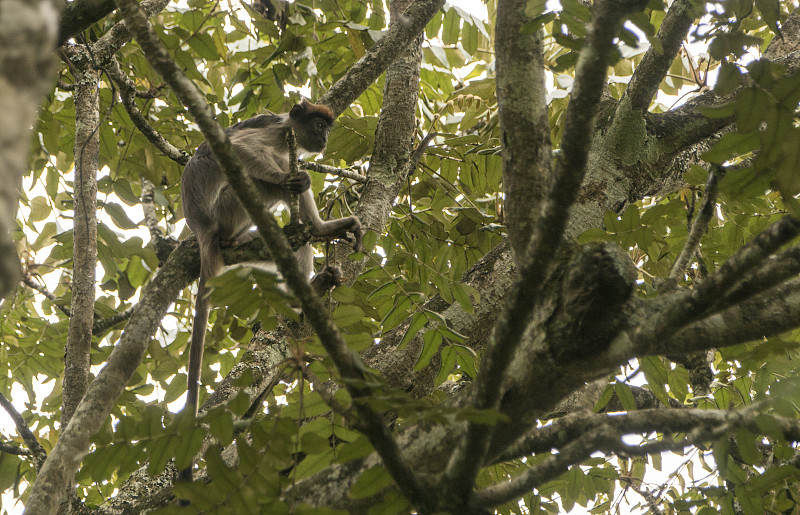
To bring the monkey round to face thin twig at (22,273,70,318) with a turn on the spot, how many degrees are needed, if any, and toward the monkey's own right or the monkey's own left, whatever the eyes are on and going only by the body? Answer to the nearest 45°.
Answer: approximately 180°

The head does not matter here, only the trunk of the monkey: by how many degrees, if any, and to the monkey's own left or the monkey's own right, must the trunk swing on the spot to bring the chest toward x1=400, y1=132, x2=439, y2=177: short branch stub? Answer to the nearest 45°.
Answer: approximately 45° to the monkey's own right

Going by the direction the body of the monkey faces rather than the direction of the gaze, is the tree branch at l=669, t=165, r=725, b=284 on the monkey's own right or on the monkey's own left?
on the monkey's own right

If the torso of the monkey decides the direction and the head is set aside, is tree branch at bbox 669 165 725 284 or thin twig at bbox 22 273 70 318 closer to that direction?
the tree branch

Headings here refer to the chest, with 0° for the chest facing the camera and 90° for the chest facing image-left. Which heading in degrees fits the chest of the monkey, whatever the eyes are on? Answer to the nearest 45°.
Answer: approximately 270°

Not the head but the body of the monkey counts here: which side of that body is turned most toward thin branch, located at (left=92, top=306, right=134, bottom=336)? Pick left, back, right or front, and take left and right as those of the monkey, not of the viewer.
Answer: back
